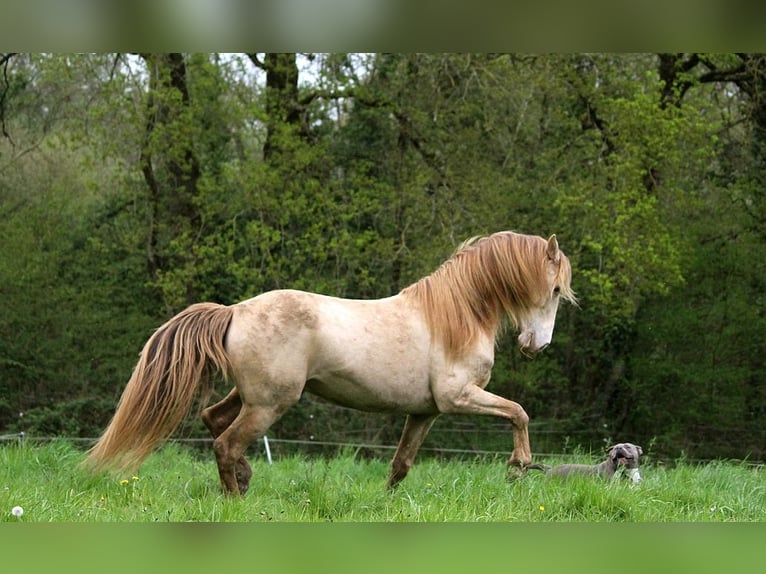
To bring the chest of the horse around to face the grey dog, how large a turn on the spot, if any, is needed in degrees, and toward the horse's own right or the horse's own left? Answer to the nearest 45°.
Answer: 0° — it already faces it

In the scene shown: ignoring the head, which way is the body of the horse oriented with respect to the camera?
to the viewer's right
